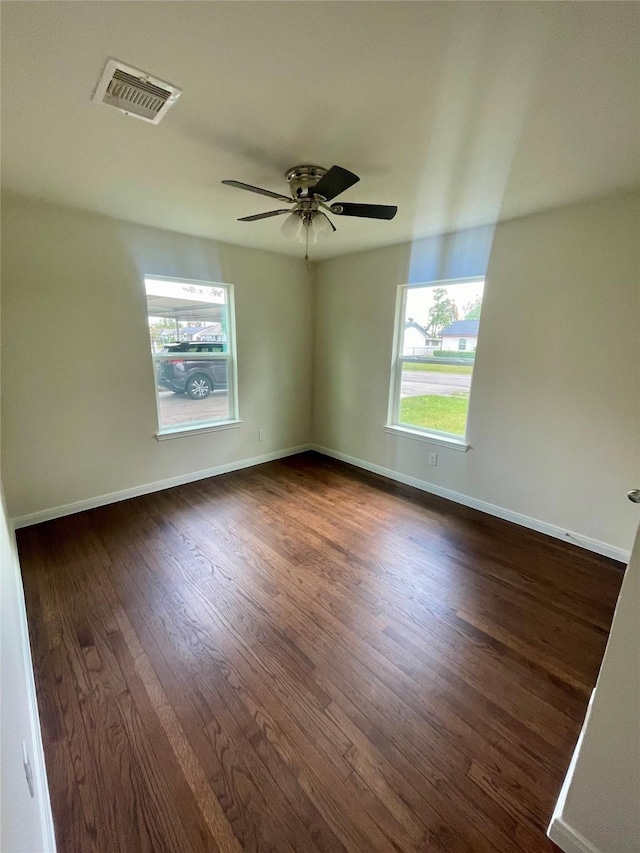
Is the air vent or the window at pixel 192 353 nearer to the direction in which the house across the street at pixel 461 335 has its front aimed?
the air vent

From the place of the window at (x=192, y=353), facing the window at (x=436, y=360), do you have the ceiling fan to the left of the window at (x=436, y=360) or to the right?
right

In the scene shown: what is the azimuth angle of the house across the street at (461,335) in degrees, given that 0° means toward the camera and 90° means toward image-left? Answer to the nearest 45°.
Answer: approximately 0°

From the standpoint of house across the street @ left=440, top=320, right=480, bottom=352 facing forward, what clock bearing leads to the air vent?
The air vent is roughly at 1 o'clock from the house across the street.

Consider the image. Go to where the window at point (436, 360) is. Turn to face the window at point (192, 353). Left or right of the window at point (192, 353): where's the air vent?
left

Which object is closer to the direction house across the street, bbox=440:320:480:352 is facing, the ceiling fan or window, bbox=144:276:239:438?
the ceiling fan
